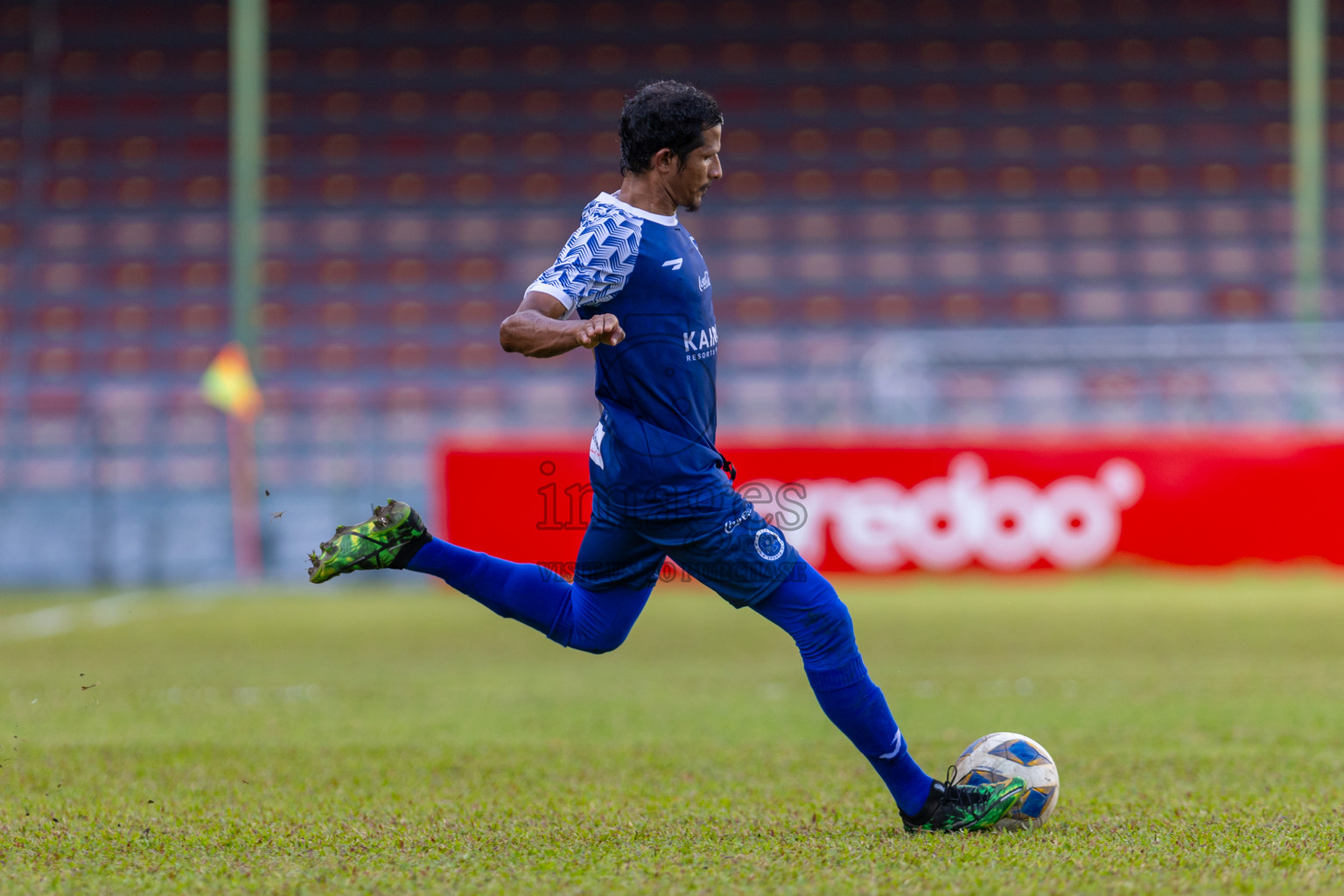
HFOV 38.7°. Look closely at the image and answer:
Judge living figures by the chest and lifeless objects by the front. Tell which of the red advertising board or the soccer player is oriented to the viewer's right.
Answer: the soccer player

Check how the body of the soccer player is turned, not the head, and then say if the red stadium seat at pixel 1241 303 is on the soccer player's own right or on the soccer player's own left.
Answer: on the soccer player's own left

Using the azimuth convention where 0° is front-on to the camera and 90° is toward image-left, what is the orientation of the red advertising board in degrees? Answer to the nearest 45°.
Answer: approximately 0°

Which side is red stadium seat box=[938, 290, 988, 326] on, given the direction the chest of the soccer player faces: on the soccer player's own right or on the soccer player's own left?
on the soccer player's own left

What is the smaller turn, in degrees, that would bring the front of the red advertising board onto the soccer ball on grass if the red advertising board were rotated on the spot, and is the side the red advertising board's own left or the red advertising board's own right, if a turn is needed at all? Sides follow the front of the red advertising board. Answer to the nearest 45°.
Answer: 0° — it already faces it

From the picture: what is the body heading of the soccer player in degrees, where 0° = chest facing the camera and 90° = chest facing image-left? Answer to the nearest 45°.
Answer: approximately 270°

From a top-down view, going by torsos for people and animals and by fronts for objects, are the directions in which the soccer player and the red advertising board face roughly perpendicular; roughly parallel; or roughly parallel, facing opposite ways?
roughly perpendicular
